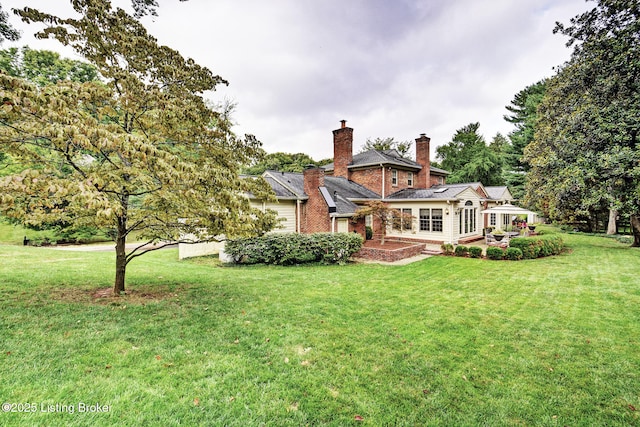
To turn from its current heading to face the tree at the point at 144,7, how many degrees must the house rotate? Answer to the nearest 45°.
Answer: approximately 135° to its left

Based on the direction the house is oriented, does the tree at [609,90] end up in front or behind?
behind

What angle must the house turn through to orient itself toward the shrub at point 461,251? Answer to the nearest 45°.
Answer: approximately 180°

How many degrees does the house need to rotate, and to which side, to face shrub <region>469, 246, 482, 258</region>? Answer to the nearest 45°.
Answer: approximately 180°

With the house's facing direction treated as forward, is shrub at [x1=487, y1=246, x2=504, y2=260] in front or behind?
behind

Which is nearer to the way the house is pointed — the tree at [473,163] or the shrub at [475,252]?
the tree

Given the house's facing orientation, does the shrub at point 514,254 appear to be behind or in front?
behind

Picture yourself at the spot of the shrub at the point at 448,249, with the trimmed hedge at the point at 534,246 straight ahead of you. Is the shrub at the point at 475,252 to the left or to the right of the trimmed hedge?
right

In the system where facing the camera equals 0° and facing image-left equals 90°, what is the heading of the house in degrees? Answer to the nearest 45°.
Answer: approximately 135°
